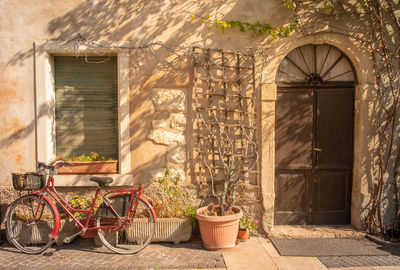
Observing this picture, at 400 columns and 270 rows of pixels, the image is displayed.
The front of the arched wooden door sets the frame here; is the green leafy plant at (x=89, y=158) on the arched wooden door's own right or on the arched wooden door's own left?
on the arched wooden door's own right

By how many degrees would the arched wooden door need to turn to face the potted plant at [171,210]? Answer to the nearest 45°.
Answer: approximately 45° to its right

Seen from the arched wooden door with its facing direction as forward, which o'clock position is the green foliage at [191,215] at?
The green foliage is roughly at 2 o'clock from the arched wooden door.

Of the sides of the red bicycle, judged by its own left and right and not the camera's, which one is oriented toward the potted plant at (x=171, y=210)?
back

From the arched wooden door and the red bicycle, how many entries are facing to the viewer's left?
1

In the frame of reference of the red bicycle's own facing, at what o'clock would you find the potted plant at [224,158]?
The potted plant is roughly at 6 o'clock from the red bicycle.

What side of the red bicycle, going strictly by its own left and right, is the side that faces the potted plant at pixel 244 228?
back

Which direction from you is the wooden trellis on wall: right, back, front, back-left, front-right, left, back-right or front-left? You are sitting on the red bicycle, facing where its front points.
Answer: back

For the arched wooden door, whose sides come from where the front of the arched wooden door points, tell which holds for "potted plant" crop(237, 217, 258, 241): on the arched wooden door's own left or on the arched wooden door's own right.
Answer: on the arched wooden door's own right

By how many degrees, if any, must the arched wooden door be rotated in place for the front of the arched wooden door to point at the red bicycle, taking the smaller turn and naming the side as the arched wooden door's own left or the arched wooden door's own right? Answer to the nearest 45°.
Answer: approximately 45° to the arched wooden door's own right

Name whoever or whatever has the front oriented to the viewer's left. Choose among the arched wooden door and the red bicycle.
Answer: the red bicycle

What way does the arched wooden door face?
toward the camera

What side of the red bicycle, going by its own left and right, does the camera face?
left
